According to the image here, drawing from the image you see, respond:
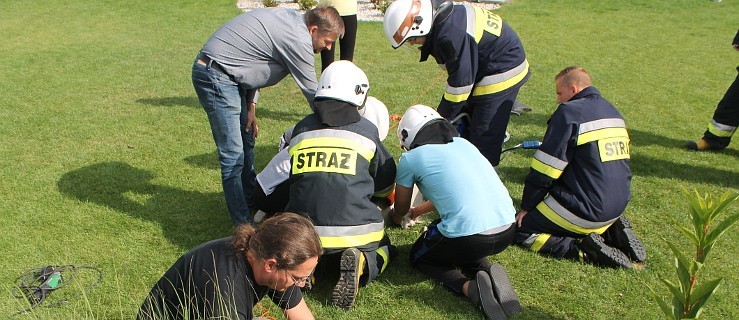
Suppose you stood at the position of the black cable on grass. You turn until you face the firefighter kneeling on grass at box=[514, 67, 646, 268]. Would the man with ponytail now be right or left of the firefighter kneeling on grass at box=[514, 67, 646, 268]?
right

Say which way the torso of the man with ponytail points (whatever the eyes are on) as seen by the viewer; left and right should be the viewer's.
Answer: facing to the right of the viewer

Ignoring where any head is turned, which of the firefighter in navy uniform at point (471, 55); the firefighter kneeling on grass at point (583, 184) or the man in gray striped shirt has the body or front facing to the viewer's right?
the man in gray striped shirt

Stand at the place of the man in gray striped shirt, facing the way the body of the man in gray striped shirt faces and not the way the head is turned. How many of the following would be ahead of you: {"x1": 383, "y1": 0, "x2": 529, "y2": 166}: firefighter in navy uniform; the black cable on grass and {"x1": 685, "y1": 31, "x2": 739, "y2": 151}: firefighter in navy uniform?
2

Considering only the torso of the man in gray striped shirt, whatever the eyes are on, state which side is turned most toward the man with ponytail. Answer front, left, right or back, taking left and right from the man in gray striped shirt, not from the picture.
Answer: right

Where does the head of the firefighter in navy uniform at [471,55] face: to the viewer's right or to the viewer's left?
to the viewer's left

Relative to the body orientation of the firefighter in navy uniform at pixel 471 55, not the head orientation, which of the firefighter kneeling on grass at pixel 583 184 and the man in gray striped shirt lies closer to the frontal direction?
the man in gray striped shirt

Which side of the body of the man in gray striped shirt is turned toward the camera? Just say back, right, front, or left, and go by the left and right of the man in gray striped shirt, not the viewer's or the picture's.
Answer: right

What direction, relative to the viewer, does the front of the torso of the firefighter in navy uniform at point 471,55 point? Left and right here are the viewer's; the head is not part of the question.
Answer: facing to the left of the viewer

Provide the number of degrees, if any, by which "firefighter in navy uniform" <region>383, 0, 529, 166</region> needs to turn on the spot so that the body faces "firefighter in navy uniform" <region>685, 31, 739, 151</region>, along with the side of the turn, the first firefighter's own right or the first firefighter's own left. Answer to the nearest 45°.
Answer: approximately 135° to the first firefighter's own right

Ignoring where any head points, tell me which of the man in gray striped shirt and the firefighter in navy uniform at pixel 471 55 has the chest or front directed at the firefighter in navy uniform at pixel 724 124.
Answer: the man in gray striped shirt

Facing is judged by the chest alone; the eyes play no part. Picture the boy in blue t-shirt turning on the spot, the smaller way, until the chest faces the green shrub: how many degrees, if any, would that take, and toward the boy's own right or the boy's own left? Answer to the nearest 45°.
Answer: approximately 180°

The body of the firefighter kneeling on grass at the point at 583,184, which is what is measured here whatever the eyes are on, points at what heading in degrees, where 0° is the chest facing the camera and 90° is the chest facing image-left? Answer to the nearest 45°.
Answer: approximately 135°

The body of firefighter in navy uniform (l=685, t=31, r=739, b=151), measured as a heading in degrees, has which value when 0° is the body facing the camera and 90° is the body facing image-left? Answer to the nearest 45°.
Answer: approximately 90°

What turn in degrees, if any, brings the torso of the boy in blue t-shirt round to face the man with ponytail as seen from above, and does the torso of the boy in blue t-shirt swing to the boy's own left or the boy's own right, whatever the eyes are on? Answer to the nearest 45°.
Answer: approximately 90° to the boy's own left
